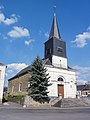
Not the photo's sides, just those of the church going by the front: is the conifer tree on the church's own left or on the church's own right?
on the church's own right

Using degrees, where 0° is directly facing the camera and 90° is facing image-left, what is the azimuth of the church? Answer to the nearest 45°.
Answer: approximately 315°
